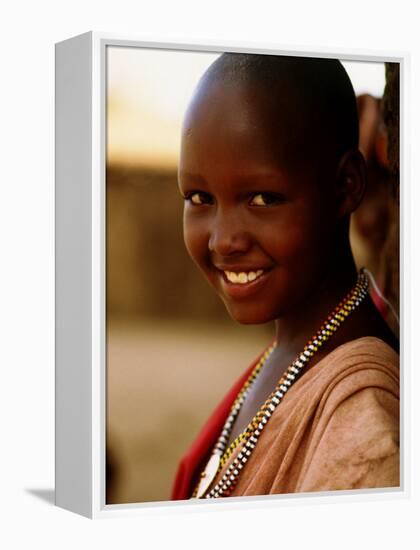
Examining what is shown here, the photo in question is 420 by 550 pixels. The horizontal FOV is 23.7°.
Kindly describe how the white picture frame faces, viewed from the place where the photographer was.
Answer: facing the viewer and to the right of the viewer
